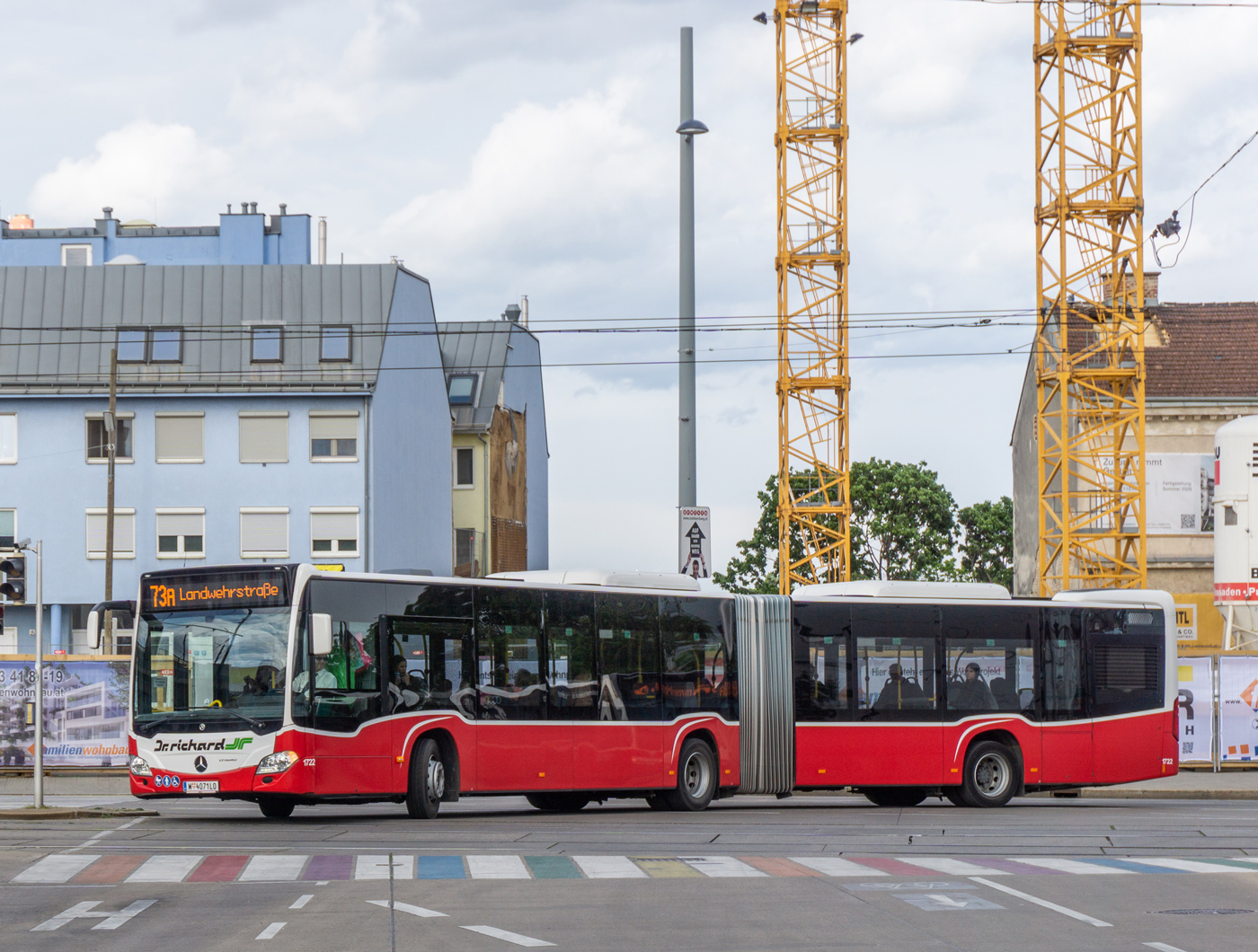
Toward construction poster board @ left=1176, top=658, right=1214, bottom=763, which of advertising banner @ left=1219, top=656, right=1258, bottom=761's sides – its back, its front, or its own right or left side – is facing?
right

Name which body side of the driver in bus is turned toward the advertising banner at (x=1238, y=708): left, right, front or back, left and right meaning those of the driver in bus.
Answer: back

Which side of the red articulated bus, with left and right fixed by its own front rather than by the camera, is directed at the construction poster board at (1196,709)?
back

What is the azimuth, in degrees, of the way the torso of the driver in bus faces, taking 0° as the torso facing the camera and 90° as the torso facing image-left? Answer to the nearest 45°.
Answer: approximately 45°

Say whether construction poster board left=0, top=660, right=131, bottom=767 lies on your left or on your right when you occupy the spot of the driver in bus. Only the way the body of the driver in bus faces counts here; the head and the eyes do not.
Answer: on your right

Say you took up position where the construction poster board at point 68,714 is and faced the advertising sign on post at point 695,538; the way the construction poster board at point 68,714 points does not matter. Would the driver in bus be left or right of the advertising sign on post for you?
right

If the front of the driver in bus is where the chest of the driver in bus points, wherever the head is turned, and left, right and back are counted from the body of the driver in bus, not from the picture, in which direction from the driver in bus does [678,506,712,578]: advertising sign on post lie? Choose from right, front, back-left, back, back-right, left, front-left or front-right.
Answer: back

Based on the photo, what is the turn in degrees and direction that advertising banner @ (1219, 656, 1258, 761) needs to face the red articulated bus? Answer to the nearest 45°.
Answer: approximately 45° to its right

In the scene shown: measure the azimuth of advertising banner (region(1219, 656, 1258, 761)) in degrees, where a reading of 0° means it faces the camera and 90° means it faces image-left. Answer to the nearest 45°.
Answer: approximately 0°

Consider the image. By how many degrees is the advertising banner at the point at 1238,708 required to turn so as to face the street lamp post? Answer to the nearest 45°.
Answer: approximately 45° to its right

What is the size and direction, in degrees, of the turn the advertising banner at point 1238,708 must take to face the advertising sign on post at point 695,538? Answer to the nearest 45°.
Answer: approximately 45° to its right
